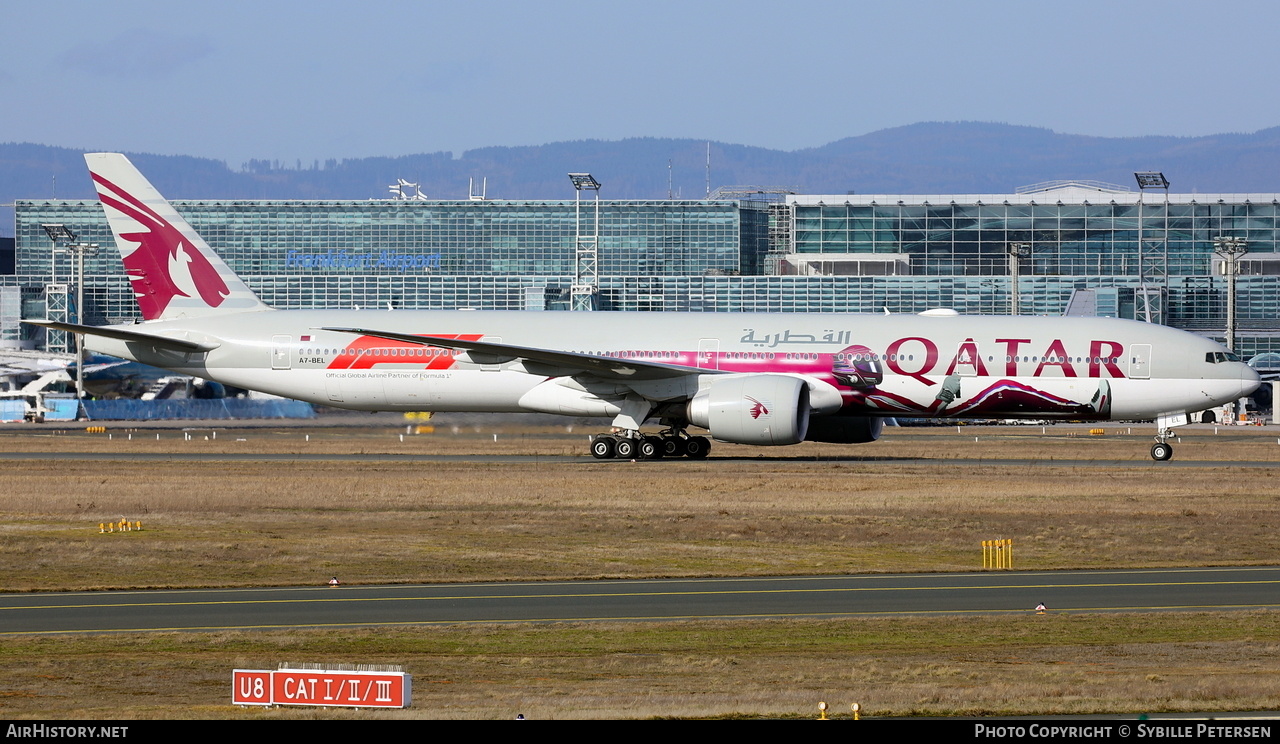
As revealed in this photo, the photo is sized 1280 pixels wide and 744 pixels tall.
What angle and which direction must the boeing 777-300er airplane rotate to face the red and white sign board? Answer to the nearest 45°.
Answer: approximately 90° to its right

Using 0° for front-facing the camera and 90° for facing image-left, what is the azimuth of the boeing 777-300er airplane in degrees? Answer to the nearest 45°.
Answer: approximately 270°
